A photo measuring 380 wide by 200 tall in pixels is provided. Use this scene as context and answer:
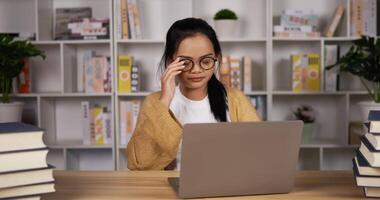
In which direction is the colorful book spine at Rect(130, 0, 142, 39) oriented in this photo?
toward the camera

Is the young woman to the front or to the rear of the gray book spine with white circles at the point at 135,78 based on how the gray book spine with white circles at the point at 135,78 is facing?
to the front

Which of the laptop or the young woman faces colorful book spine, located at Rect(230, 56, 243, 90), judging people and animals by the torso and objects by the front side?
the laptop

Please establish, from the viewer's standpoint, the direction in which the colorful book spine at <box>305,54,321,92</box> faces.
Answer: facing the viewer

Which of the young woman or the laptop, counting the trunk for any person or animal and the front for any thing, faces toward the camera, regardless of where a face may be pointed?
the young woman

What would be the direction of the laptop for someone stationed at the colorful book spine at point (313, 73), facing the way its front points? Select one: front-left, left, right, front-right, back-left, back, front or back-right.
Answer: front

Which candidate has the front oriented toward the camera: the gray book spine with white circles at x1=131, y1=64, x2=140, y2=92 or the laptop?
the gray book spine with white circles

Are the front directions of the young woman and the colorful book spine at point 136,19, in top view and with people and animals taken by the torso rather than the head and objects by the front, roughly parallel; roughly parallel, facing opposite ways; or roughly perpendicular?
roughly parallel

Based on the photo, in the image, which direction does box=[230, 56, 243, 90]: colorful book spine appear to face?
toward the camera

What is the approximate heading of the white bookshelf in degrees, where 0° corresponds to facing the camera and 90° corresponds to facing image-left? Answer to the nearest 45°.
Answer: approximately 0°

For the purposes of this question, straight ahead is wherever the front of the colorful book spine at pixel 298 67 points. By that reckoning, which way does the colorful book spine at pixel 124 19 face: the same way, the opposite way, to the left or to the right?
the same way

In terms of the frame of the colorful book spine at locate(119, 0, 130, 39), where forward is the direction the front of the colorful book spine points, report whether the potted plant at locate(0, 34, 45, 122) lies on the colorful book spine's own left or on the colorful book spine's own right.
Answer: on the colorful book spine's own right

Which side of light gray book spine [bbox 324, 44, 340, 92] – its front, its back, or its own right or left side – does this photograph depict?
front

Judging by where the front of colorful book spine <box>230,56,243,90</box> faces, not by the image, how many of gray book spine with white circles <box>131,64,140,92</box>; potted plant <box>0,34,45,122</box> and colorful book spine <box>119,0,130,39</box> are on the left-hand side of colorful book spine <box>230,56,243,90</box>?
0

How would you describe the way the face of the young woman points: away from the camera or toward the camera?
toward the camera

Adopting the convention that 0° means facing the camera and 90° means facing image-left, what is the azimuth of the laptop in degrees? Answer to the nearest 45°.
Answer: approximately 180°

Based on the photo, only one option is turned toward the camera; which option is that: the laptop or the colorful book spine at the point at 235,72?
the colorful book spine

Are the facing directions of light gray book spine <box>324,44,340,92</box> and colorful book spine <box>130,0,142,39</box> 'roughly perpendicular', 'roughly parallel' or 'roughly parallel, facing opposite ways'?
roughly parallel
